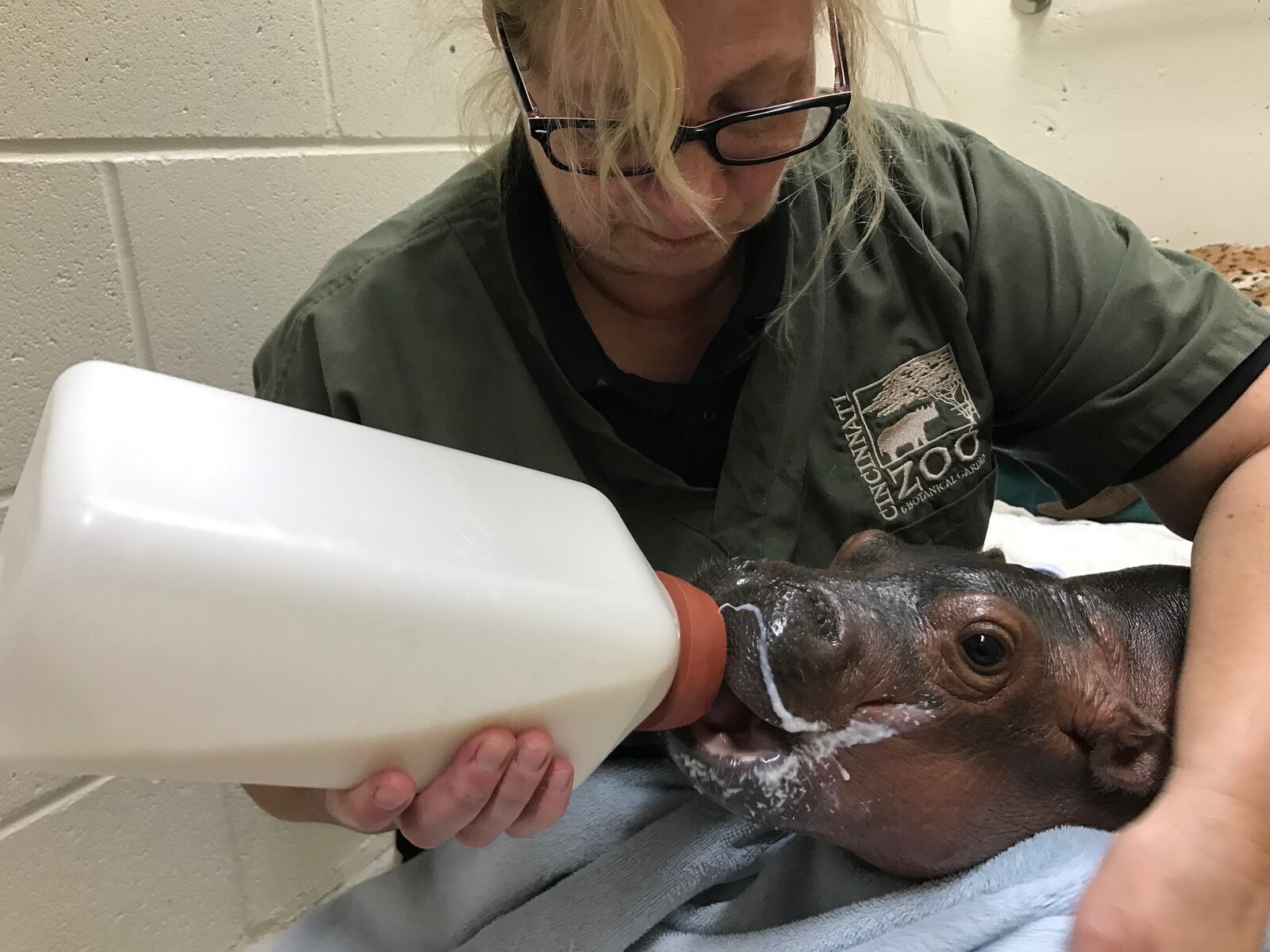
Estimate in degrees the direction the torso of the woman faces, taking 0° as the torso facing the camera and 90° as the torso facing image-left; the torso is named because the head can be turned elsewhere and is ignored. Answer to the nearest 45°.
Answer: approximately 0°
